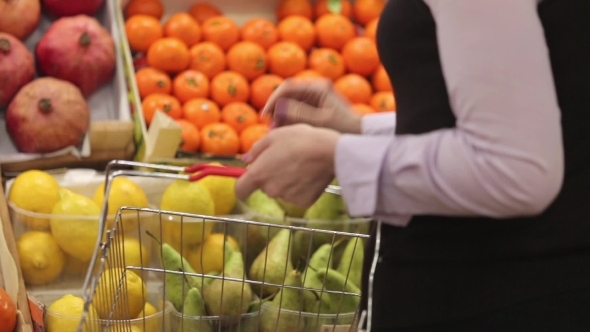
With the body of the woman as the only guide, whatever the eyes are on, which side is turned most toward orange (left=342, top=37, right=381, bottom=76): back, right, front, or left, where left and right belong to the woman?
right

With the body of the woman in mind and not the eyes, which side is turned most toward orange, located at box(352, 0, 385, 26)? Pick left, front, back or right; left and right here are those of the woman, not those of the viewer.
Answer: right

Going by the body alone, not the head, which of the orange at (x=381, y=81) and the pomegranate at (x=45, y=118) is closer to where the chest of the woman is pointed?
the pomegranate

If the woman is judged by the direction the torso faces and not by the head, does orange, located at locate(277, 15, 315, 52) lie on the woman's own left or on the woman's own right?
on the woman's own right

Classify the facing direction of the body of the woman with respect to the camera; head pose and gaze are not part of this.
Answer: to the viewer's left

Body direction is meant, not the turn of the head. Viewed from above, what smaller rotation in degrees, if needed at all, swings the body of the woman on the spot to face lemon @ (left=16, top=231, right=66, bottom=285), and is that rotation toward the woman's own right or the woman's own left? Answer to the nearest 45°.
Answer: approximately 45° to the woman's own right

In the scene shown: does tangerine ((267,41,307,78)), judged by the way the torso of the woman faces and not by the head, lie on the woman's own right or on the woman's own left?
on the woman's own right

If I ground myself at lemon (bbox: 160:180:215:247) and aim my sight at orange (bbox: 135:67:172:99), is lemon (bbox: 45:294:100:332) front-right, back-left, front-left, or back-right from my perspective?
back-left

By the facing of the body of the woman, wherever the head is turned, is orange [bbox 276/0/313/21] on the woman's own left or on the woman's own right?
on the woman's own right
